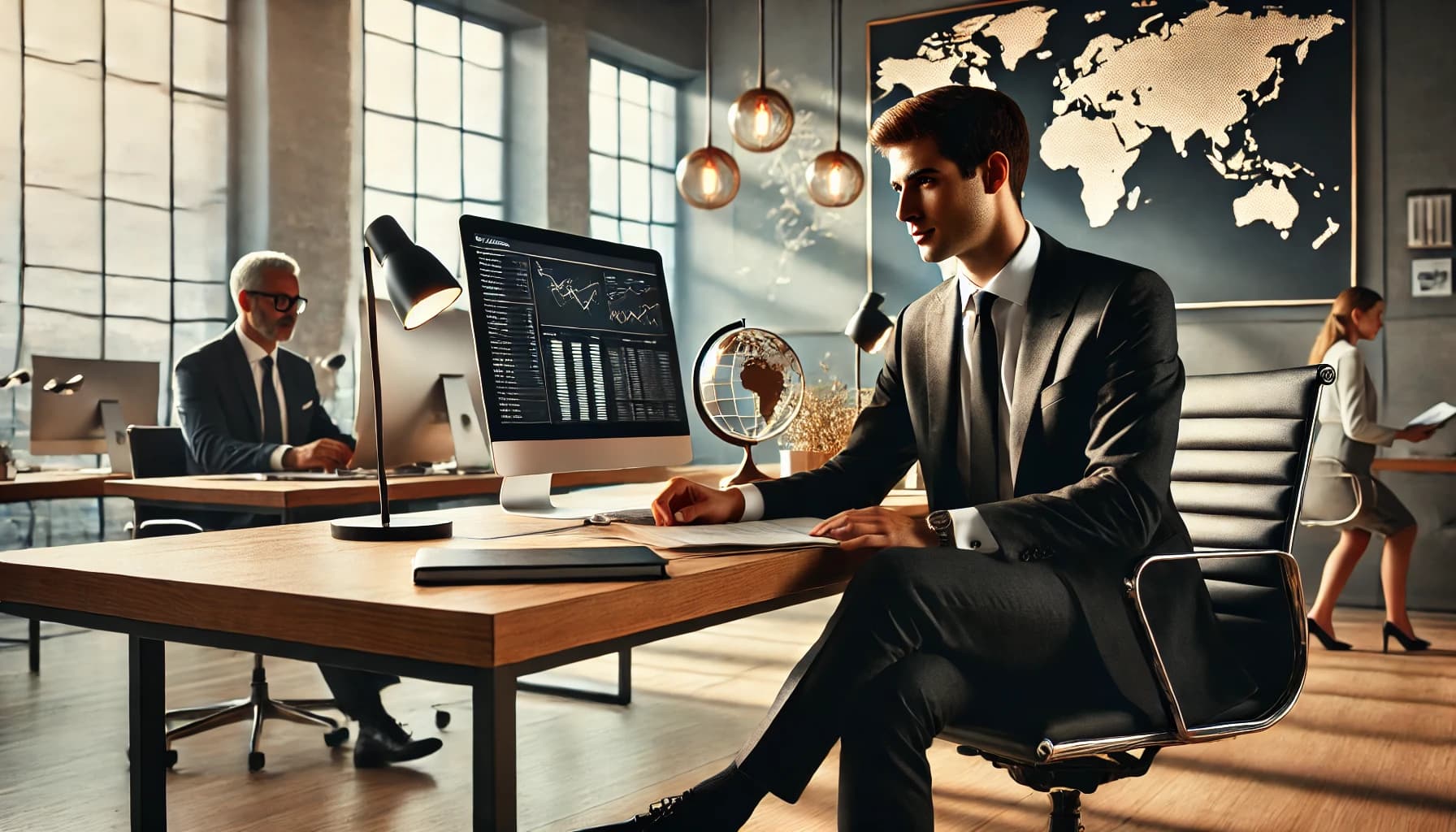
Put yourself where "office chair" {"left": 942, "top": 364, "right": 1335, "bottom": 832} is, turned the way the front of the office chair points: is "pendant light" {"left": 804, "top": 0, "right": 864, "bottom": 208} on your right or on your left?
on your right

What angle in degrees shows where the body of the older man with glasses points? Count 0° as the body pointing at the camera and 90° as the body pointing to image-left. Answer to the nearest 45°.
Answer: approximately 315°

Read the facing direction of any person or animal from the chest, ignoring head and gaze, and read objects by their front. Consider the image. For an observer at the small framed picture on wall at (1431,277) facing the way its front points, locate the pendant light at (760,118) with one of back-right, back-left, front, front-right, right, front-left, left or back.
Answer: front-right

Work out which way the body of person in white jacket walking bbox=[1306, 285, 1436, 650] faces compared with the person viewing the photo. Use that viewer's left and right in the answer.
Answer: facing to the right of the viewer

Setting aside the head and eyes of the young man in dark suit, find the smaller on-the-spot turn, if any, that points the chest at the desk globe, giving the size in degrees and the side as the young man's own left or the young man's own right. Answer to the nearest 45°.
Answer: approximately 90° to the young man's own right

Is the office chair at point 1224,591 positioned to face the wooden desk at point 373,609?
yes

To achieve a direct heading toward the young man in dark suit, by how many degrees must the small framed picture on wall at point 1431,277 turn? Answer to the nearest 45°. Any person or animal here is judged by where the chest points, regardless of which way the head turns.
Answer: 0° — it already faces them

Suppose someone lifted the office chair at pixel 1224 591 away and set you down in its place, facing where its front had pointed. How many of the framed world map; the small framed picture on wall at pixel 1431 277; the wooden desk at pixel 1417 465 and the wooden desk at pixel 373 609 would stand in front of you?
1

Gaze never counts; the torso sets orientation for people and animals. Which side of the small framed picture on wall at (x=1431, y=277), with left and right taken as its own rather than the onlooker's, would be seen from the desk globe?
front

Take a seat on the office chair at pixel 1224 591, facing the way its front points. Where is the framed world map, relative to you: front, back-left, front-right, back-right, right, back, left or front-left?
back-right

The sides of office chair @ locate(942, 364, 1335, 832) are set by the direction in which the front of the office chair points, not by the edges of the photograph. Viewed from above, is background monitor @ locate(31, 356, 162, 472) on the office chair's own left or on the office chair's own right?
on the office chair's own right

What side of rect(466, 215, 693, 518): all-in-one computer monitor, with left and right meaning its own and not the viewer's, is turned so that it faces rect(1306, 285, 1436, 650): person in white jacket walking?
left

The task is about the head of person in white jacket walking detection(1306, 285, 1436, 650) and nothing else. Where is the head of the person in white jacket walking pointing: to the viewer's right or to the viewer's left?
to the viewer's right
